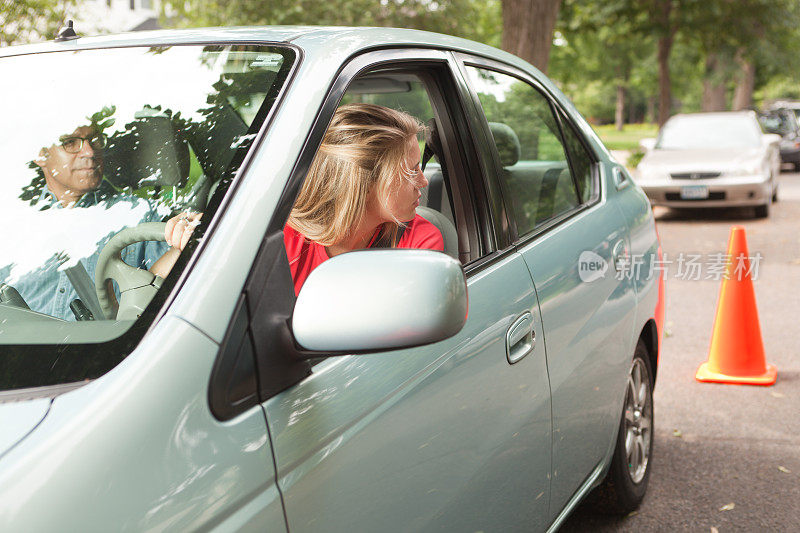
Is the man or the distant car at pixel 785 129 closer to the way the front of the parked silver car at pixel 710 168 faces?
the man

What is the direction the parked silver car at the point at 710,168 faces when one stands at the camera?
facing the viewer

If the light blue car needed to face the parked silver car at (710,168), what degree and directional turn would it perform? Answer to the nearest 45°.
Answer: approximately 180°

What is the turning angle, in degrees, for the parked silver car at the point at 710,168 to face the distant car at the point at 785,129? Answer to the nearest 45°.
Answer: approximately 180°

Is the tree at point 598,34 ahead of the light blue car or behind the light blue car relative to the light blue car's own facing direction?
behind

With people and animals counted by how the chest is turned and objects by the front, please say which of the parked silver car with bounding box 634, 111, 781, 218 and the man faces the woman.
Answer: the parked silver car

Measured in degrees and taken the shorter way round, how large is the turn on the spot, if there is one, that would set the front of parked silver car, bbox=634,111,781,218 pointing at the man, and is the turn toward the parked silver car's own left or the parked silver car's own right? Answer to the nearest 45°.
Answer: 0° — it already faces them

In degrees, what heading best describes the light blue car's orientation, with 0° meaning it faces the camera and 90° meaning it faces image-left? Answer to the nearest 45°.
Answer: approximately 45°
